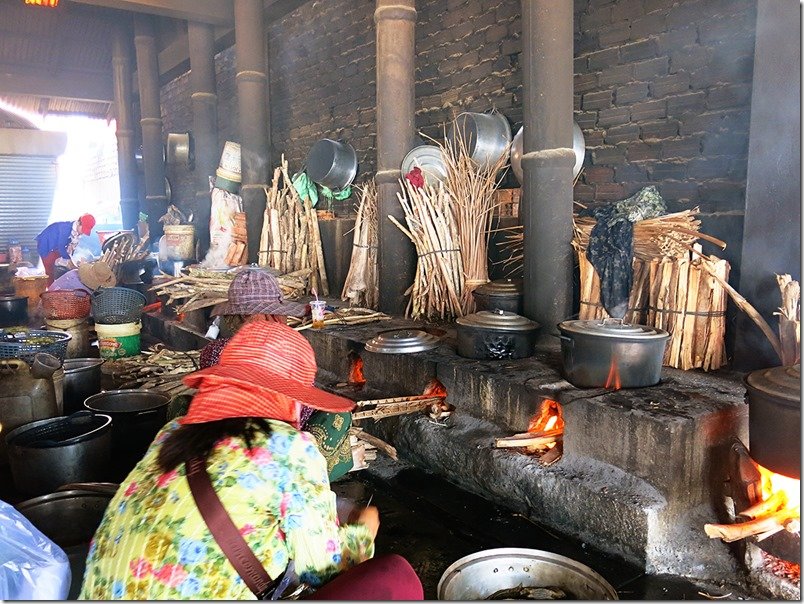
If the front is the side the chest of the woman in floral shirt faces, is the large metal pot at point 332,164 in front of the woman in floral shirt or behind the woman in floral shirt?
in front

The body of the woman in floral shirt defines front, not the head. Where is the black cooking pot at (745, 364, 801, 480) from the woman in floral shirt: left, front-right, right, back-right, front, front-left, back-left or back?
front-right

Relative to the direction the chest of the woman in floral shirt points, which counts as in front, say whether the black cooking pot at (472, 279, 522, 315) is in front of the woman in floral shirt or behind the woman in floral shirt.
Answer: in front

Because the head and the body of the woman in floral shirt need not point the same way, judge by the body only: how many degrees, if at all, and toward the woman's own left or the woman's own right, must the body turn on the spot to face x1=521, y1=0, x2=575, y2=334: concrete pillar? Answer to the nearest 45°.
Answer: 0° — they already face it

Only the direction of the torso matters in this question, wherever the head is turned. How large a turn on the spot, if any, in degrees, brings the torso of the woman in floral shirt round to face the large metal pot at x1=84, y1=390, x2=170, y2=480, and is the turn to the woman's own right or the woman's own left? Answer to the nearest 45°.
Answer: approximately 45° to the woman's own left

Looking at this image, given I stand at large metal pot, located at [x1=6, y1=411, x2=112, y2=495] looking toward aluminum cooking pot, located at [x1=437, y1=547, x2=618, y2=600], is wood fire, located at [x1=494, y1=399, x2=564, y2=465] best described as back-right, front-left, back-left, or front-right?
front-left

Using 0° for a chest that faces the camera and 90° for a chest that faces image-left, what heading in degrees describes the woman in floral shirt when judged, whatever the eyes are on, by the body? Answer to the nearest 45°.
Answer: approximately 225°

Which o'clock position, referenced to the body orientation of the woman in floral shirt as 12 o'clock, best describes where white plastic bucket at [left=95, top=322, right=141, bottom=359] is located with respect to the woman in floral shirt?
The white plastic bucket is roughly at 10 o'clock from the woman in floral shirt.

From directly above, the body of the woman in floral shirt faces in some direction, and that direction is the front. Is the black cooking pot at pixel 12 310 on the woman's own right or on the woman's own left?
on the woman's own left

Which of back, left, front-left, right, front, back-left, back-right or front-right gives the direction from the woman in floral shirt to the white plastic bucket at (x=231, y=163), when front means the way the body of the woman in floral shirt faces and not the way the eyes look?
front-left

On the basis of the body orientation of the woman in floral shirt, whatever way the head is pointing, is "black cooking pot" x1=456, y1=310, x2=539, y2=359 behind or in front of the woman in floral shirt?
in front

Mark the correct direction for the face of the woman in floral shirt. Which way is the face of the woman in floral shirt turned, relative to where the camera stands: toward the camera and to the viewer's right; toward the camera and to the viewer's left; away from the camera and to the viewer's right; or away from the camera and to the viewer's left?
away from the camera and to the viewer's right

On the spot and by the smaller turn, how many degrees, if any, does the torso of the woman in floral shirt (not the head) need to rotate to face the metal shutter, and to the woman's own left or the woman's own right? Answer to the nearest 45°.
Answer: approximately 45° to the woman's own left
